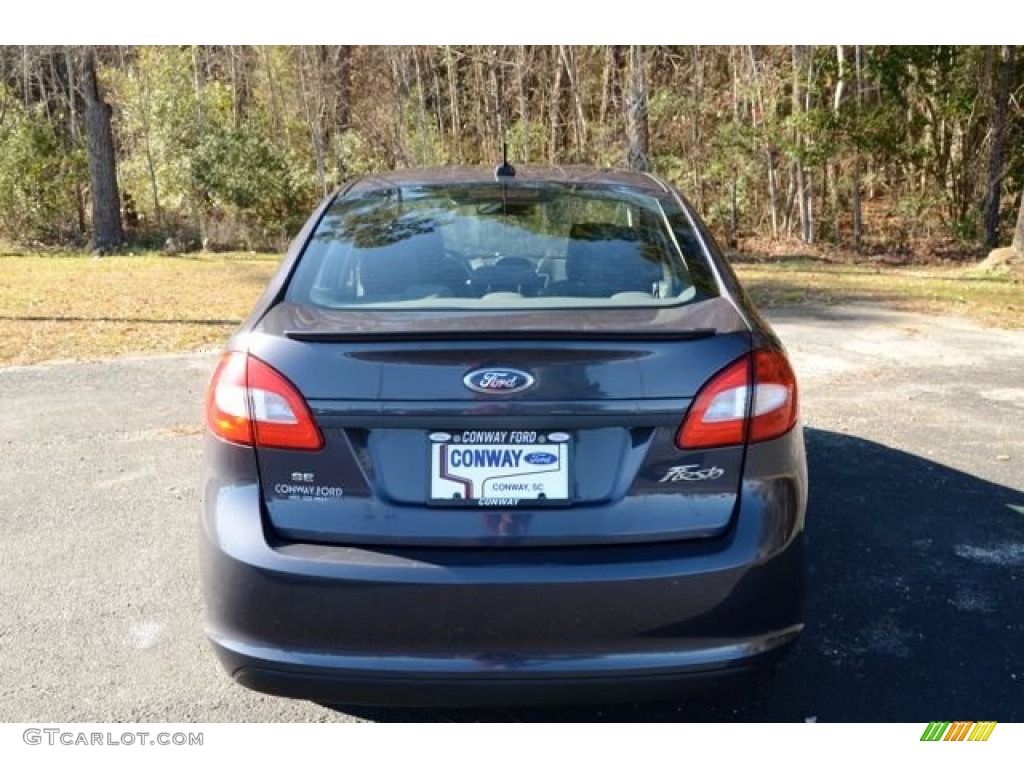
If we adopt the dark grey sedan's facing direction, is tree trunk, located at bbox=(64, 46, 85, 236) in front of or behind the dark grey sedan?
in front

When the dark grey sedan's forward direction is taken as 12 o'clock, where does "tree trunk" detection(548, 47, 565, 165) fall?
The tree trunk is roughly at 12 o'clock from the dark grey sedan.

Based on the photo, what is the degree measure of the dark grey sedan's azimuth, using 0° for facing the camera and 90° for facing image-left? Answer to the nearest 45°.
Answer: approximately 180°

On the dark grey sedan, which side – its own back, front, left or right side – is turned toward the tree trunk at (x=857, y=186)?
front
